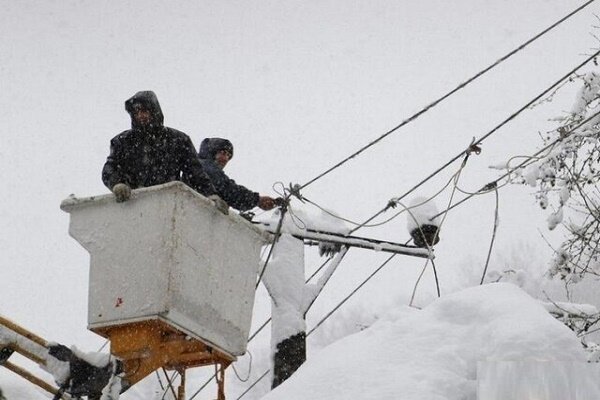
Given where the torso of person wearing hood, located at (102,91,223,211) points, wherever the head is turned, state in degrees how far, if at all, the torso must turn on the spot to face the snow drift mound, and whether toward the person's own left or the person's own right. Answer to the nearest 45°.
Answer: approximately 45° to the person's own left

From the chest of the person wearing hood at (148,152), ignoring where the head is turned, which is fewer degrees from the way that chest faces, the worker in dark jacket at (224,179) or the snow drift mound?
the snow drift mound

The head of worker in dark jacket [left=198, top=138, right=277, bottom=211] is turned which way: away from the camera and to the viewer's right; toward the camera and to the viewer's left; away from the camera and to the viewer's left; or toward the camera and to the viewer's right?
toward the camera and to the viewer's right

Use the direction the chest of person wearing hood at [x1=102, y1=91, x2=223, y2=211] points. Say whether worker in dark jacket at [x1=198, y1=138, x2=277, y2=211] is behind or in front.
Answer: behind

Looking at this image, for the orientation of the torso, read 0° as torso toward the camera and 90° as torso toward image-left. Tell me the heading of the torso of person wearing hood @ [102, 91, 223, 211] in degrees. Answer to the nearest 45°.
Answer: approximately 0°
